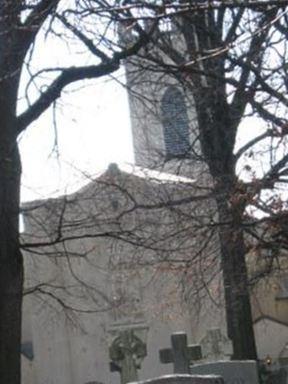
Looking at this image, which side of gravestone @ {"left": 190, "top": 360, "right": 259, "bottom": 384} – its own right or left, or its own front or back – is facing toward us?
front

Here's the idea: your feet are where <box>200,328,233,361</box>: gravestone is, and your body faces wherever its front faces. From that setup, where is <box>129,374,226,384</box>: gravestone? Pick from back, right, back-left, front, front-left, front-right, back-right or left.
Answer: front

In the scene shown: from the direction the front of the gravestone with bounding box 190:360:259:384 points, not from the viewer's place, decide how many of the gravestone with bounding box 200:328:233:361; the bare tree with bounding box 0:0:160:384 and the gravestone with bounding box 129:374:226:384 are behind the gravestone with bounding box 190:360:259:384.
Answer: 1

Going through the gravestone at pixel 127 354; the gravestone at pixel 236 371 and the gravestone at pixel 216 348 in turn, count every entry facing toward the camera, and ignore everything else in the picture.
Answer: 3

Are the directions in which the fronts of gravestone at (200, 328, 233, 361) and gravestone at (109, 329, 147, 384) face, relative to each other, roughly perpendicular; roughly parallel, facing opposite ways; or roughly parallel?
roughly parallel

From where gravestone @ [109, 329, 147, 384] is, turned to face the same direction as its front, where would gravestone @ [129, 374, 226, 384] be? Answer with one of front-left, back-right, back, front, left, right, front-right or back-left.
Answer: front

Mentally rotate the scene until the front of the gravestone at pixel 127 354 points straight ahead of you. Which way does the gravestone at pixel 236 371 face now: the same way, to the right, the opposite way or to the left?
the same way

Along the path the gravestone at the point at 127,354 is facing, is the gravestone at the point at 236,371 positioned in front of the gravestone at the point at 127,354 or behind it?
in front

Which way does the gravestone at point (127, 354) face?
toward the camera

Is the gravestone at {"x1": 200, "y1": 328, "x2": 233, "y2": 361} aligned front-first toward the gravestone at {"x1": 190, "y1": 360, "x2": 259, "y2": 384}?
yes

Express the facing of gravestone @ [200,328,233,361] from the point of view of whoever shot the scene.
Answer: facing the viewer

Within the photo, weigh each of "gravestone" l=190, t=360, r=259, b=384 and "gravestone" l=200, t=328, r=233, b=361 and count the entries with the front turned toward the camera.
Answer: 2

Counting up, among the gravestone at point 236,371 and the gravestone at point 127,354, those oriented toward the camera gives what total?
2
